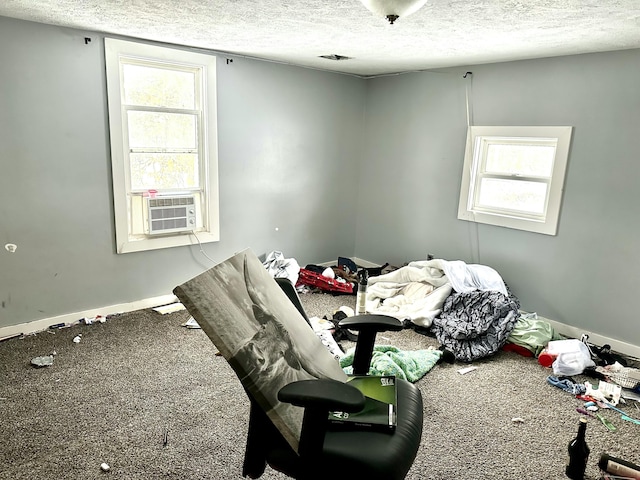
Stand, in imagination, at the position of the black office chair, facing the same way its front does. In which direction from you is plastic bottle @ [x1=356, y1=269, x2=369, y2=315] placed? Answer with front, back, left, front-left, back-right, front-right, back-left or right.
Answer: left

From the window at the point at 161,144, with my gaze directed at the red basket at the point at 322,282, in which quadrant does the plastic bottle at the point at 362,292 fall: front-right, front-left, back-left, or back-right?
front-right

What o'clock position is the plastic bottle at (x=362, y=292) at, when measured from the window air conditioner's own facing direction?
The plastic bottle is roughly at 10 o'clock from the window air conditioner.

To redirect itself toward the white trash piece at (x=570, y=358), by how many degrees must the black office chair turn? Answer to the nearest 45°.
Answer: approximately 45° to its left

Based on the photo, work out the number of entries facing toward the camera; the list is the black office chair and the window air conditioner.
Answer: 1

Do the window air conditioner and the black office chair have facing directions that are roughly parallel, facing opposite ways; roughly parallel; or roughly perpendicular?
roughly perpendicular

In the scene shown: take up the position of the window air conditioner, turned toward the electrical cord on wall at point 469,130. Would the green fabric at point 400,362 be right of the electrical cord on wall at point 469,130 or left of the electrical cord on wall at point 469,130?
right

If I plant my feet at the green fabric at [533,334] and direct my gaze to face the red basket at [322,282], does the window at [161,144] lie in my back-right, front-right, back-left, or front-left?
front-left

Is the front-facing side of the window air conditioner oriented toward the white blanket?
no

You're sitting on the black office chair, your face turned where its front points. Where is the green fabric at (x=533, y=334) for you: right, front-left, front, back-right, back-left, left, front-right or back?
front-left

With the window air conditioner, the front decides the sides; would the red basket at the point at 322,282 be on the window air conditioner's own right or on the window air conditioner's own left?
on the window air conditioner's own left

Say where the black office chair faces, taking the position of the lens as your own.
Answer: facing to the right of the viewer

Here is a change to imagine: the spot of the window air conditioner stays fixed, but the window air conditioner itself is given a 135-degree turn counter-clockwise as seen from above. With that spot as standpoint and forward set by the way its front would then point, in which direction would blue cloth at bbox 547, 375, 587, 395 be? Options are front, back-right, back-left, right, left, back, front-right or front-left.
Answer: right

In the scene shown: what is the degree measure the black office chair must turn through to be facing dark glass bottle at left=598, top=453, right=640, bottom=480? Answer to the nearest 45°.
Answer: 0° — it already faces it
